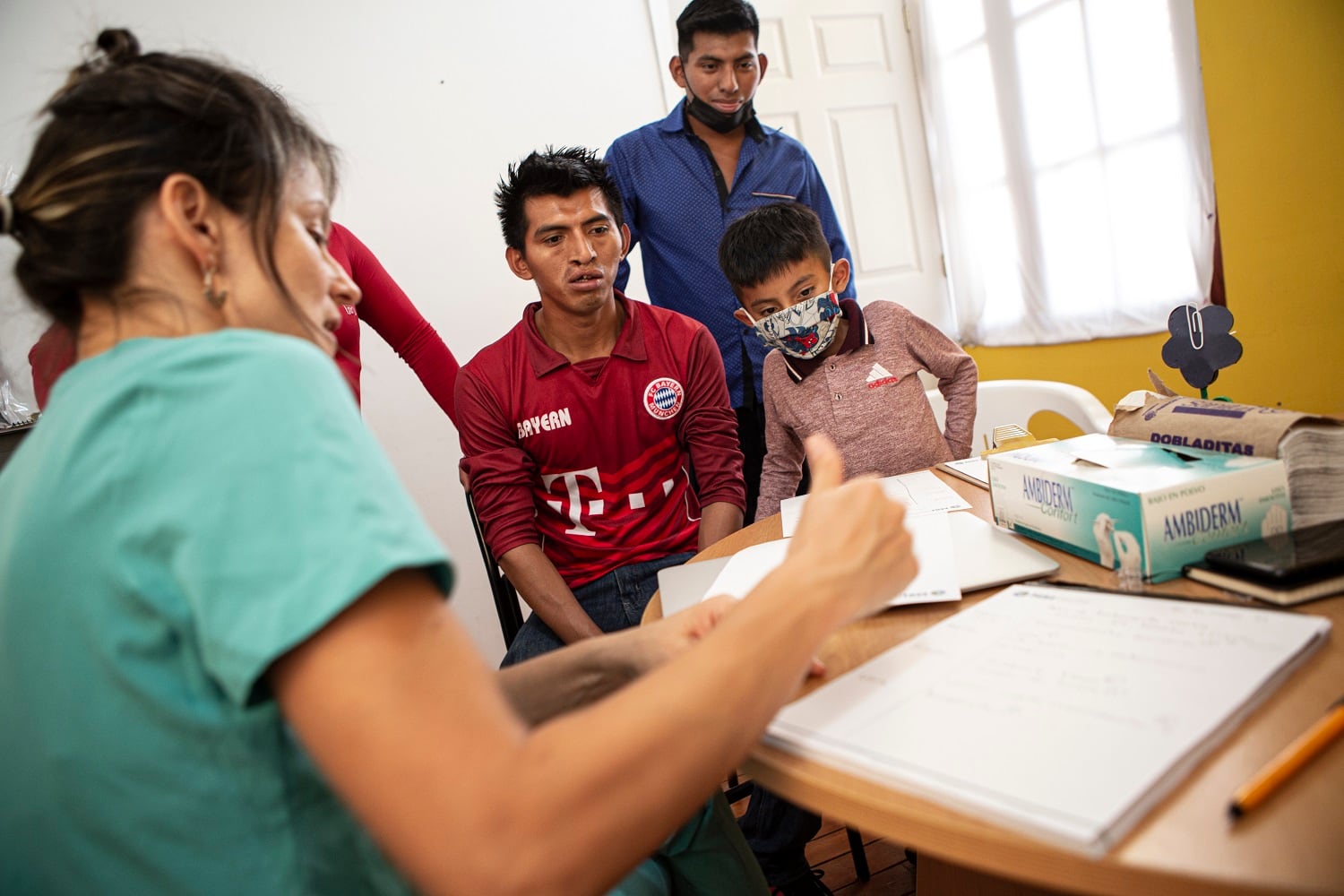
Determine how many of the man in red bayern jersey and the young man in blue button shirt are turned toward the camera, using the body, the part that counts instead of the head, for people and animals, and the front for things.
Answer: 2

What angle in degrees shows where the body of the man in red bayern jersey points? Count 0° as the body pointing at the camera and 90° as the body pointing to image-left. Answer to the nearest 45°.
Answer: approximately 0°

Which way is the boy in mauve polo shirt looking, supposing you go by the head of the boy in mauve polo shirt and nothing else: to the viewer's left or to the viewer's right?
to the viewer's left

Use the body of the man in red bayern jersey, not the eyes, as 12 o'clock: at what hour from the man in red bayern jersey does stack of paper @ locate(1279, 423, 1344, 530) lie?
The stack of paper is roughly at 11 o'clock from the man in red bayern jersey.

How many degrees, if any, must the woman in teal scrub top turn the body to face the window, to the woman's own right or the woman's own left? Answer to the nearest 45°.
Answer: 0° — they already face it

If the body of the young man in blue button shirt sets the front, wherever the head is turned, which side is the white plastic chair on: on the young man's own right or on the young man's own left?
on the young man's own left

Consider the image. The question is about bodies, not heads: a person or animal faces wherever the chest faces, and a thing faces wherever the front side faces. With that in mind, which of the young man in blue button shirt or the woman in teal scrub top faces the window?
the woman in teal scrub top

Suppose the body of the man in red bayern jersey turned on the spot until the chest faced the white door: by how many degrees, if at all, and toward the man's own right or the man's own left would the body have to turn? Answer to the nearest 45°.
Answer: approximately 135° to the man's own left
